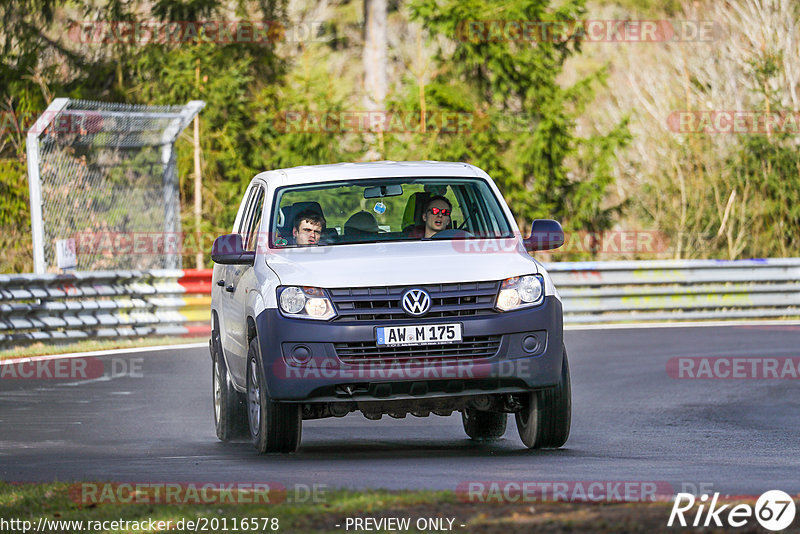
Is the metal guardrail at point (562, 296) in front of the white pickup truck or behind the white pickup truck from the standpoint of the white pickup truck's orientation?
behind

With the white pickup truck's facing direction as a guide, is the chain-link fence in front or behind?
behind

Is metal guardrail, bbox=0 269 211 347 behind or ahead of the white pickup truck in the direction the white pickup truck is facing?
behind

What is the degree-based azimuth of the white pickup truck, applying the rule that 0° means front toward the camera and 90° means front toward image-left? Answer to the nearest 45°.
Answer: approximately 0°
